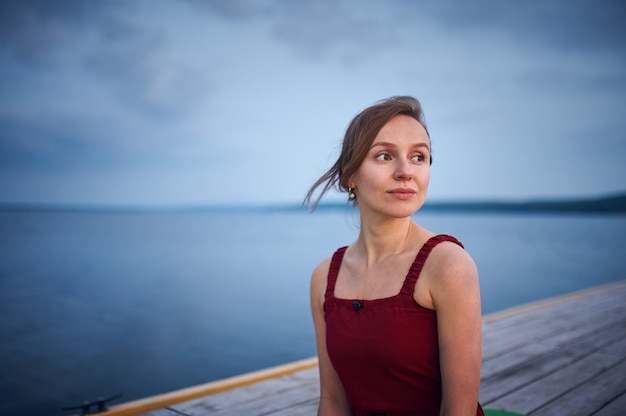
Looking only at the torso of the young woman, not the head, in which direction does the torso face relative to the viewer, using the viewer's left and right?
facing the viewer and to the left of the viewer
